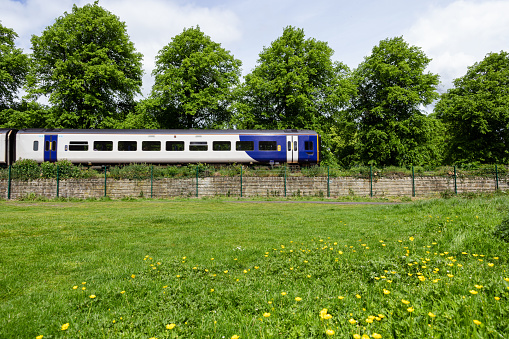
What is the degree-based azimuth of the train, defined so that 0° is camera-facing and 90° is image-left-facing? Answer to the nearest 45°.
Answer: approximately 270°

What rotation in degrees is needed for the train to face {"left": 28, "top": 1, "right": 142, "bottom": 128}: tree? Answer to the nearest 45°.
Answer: approximately 135° to its left

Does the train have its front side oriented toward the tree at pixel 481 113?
yes

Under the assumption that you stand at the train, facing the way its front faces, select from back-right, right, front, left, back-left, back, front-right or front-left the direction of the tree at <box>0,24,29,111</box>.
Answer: back-left

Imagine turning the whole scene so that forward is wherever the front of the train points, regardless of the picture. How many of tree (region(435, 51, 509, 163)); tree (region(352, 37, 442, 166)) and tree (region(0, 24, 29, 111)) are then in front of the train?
2
